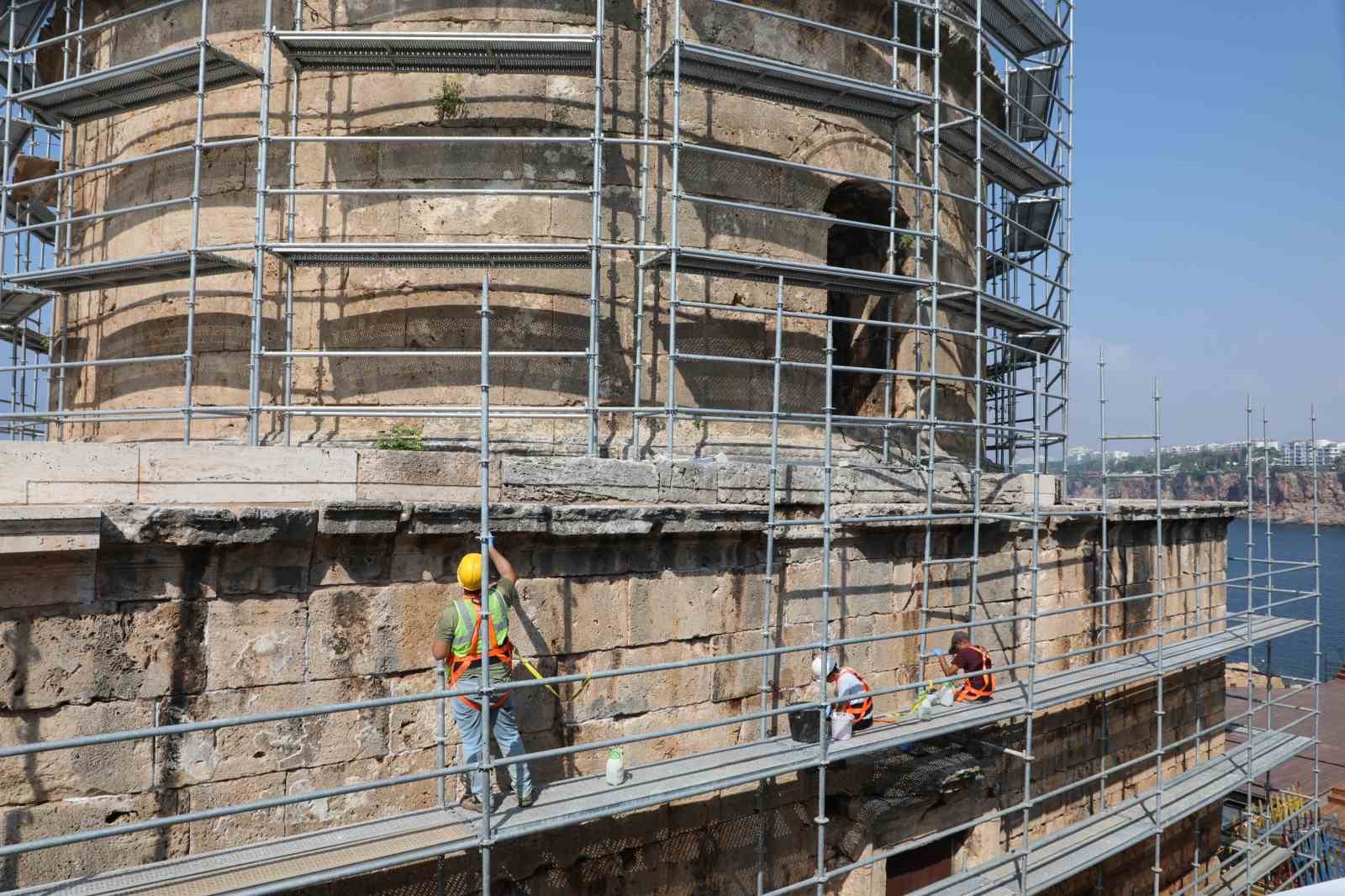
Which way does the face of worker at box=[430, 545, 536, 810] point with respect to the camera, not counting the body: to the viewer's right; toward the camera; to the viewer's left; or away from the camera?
away from the camera

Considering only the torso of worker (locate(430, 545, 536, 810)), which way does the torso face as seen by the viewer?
away from the camera

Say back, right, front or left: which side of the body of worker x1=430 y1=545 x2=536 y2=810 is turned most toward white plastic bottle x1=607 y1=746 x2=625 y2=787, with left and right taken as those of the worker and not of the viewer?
right

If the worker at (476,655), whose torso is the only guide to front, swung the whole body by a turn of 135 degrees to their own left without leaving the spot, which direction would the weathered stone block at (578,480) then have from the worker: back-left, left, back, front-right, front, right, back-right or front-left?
back

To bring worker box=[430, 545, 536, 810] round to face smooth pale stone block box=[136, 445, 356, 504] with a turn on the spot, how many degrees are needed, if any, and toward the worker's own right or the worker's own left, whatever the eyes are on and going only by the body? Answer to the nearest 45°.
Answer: approximately 90° to the worker's own left
